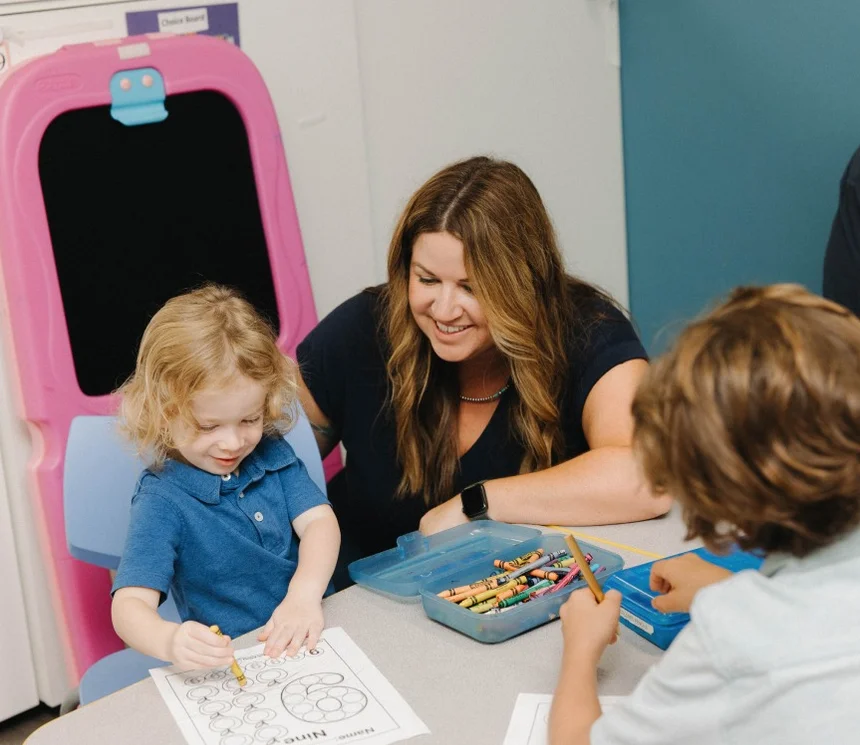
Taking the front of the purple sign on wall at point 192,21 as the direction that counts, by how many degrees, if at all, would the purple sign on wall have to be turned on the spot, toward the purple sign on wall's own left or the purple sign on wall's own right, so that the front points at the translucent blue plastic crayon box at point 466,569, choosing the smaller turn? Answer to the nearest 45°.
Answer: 0° — it already faces it

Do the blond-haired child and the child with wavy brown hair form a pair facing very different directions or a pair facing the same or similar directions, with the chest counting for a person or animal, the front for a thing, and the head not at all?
very different directions

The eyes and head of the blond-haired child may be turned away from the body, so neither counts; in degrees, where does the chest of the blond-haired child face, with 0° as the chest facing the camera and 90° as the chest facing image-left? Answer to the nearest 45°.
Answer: approximately 315°

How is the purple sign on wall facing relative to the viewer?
toward the camera

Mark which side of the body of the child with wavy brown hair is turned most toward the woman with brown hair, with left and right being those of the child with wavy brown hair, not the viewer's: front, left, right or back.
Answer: front

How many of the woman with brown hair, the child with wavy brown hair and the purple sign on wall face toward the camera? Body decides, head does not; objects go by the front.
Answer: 2

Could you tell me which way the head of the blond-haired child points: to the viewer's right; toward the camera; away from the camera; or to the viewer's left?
toward the camera

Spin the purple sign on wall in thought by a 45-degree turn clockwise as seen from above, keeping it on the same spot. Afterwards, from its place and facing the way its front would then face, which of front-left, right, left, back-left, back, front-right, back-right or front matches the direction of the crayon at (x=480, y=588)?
front-left

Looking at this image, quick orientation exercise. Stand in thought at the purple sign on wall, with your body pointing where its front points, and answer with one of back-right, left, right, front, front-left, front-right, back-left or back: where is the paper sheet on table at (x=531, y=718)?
front

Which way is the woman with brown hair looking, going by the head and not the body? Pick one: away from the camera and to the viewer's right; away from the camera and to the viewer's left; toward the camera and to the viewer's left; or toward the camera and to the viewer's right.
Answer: toward the camera and to the viewer's left

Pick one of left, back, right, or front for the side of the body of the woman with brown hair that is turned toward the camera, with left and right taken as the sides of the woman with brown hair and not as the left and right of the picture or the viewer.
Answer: front

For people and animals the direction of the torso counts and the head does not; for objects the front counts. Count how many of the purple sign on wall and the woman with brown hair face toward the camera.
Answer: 2

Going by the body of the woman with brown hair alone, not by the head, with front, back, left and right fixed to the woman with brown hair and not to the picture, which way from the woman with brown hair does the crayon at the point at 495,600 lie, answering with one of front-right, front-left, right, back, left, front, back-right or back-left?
front

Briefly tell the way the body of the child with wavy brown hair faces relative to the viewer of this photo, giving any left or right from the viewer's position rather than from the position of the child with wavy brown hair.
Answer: facing away from the viewer and to the left of the viewer
